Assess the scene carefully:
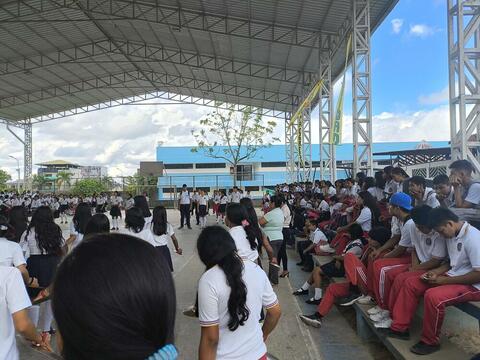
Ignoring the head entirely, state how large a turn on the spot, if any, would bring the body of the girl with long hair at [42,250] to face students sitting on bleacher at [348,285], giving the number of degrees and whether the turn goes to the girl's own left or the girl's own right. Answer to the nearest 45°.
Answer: approximately 90° to the girl's own right

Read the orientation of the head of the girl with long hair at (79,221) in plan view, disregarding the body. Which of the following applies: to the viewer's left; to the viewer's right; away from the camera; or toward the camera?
away from the camera

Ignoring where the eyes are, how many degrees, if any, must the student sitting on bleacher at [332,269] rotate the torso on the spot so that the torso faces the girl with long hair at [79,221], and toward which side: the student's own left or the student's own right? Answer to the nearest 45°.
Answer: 0° — they already face them

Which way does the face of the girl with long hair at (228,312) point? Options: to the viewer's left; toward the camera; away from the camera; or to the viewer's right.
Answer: away from the camera

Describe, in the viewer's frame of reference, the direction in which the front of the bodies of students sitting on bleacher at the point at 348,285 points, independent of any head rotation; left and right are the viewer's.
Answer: facing to the left of the viewer

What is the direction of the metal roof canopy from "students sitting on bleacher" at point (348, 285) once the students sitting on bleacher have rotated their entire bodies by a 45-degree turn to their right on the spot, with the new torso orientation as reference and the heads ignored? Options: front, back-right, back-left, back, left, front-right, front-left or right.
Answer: front

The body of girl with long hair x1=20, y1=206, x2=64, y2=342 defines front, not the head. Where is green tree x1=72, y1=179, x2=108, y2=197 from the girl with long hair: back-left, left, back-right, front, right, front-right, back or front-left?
front

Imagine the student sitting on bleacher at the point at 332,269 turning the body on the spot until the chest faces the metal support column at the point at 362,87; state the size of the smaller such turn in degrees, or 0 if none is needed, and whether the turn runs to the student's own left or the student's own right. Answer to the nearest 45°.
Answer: approximately 90° to the student's own right

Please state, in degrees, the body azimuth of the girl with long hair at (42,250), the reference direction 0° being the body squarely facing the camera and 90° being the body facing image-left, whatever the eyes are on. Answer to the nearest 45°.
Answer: approximately 180°

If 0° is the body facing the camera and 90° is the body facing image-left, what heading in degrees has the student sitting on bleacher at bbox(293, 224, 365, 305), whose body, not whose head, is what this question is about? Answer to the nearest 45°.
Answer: approximately 90°
